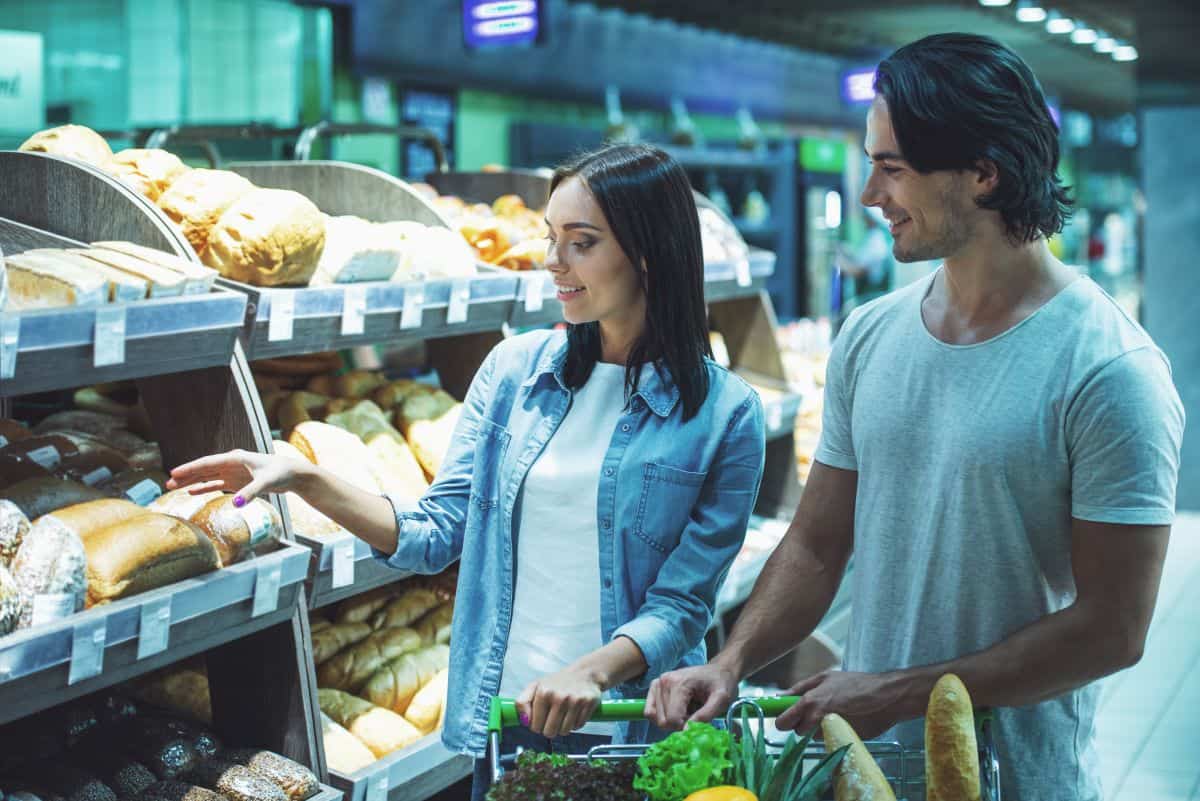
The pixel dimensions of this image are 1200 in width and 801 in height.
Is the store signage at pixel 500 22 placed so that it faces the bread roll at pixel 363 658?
yes

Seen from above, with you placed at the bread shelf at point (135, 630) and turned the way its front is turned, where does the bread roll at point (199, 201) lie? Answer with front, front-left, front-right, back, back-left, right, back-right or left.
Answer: back-left

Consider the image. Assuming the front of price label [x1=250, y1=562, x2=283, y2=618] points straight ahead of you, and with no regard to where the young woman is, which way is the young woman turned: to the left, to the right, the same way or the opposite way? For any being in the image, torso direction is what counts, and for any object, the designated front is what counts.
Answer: to the right

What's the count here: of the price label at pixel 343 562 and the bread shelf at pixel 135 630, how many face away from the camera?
0

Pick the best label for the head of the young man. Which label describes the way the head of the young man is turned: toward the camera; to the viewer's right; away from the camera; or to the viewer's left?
to the viewer's left

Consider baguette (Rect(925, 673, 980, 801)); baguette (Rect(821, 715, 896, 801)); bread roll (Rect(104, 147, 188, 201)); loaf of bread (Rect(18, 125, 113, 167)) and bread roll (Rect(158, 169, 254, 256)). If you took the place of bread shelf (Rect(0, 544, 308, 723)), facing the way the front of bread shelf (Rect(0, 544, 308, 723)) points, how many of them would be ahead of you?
2

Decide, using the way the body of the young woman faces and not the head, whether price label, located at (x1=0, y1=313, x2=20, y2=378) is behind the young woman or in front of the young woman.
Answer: in front

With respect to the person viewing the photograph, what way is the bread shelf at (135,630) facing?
facing the viewer and to the right of the viewer
